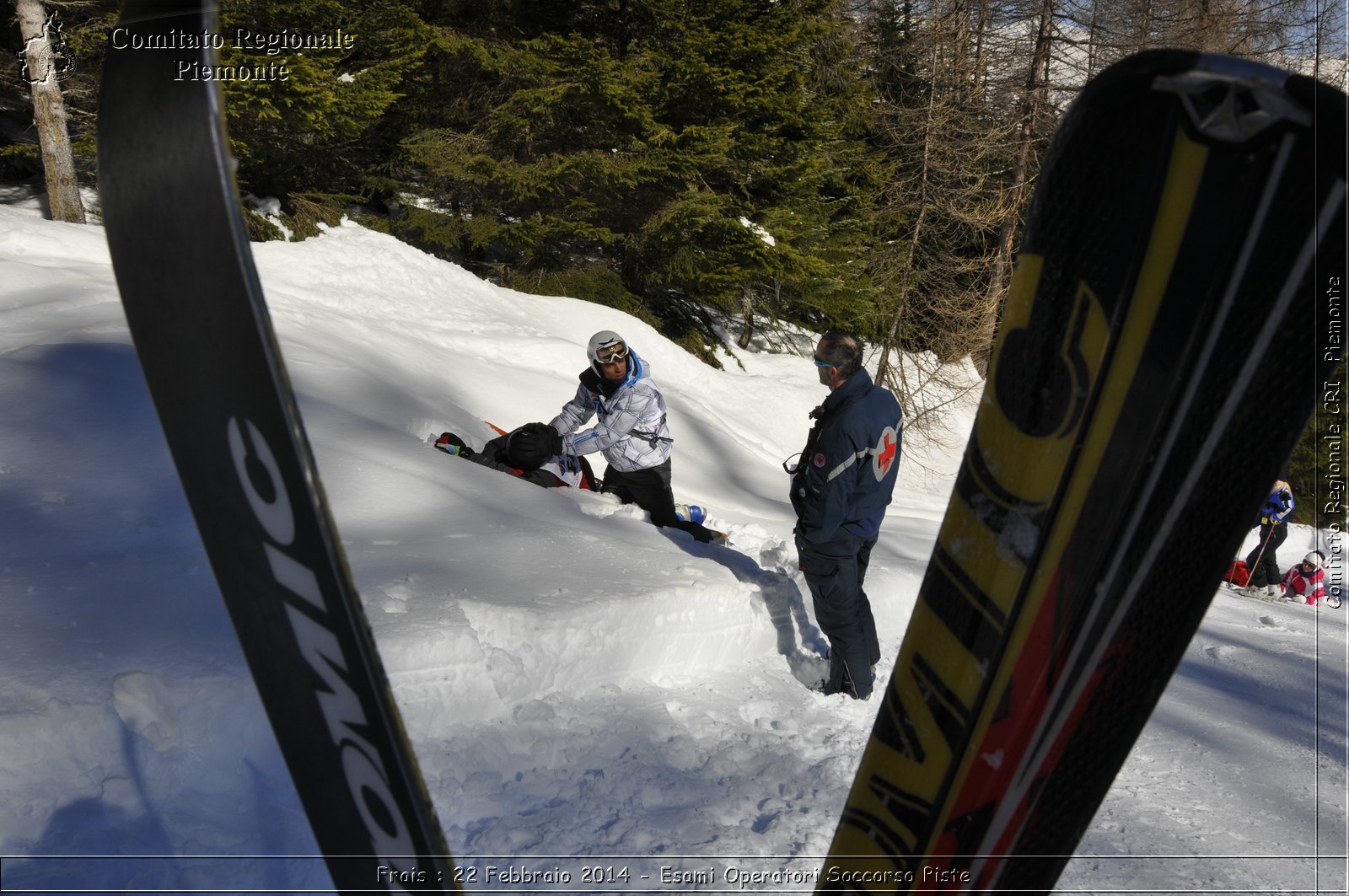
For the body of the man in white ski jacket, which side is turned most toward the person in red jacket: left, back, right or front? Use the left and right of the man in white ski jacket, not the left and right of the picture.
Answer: back

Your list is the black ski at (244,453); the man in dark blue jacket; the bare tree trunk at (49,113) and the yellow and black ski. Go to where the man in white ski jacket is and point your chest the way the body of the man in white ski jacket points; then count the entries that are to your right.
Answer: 1

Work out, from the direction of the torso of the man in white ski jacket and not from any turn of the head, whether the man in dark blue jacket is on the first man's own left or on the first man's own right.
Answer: on the first man's own left

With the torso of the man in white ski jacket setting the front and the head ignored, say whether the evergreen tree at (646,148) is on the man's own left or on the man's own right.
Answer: on the man's own right

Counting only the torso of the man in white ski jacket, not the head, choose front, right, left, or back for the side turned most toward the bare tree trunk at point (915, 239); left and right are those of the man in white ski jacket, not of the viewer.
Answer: back

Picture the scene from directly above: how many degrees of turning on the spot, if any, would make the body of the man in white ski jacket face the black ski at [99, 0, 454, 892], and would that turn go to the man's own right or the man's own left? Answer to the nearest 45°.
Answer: approximately 45° to the man's own left

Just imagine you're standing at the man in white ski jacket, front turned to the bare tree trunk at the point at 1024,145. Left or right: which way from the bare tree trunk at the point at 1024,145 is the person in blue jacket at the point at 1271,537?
right

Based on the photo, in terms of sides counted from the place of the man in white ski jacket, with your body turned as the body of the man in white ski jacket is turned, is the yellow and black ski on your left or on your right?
on your left

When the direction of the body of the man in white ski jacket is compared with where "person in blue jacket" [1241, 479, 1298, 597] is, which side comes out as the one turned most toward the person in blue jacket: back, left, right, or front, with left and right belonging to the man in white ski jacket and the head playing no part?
back

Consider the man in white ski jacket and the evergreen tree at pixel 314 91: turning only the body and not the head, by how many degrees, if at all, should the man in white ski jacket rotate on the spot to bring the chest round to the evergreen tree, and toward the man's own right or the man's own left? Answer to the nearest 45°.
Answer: approximately 90° to the man's own right

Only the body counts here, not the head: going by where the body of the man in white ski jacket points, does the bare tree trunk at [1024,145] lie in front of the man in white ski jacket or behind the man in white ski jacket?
behind

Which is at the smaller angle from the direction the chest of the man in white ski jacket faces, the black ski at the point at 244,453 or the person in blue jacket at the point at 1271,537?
the black ski
